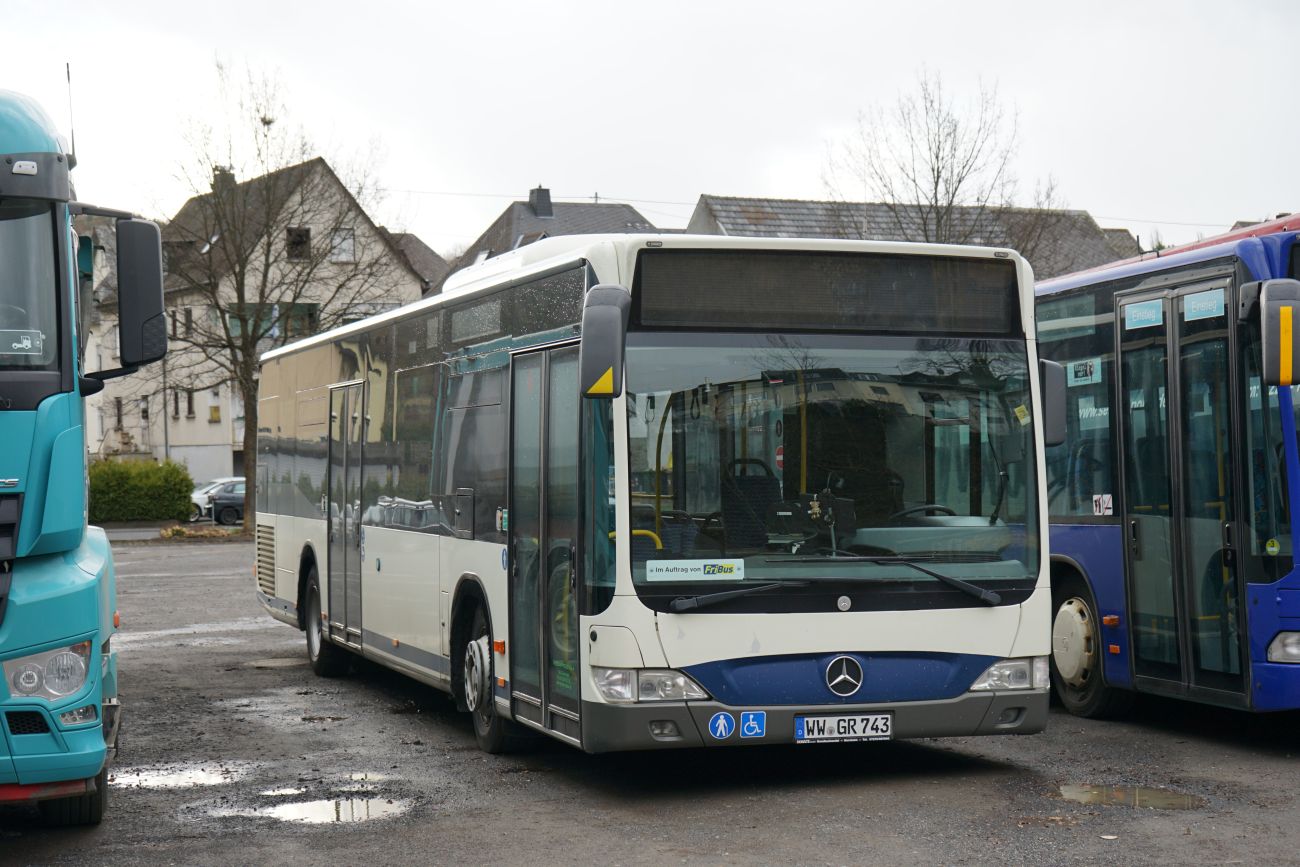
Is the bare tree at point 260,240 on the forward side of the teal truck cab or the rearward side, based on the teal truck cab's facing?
on the rearward side

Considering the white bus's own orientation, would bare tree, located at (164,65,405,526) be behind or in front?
behind

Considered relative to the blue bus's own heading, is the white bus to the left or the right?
on its right

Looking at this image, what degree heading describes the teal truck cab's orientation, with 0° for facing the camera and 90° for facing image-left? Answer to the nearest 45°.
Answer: approximately 0°

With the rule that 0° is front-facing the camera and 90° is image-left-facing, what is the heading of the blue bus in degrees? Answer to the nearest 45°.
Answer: approximately 315°

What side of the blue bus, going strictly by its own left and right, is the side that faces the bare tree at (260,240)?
back

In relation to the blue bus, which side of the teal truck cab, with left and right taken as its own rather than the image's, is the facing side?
left

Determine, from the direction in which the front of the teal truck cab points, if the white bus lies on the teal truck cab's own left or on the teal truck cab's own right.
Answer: on the teal truck cab's own left

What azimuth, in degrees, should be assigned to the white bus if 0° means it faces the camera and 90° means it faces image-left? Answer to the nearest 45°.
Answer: approximately 315°
